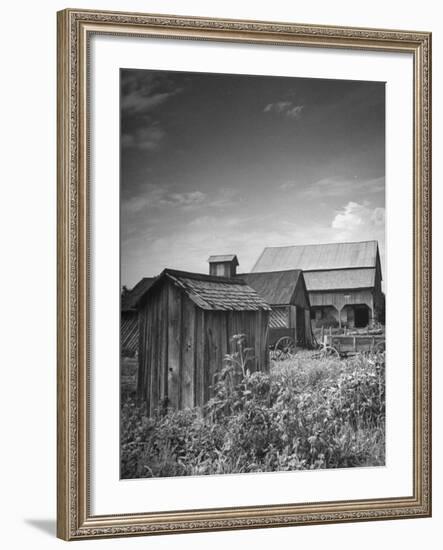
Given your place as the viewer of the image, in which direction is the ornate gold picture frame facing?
facing the viewer and to the right of the viewer
